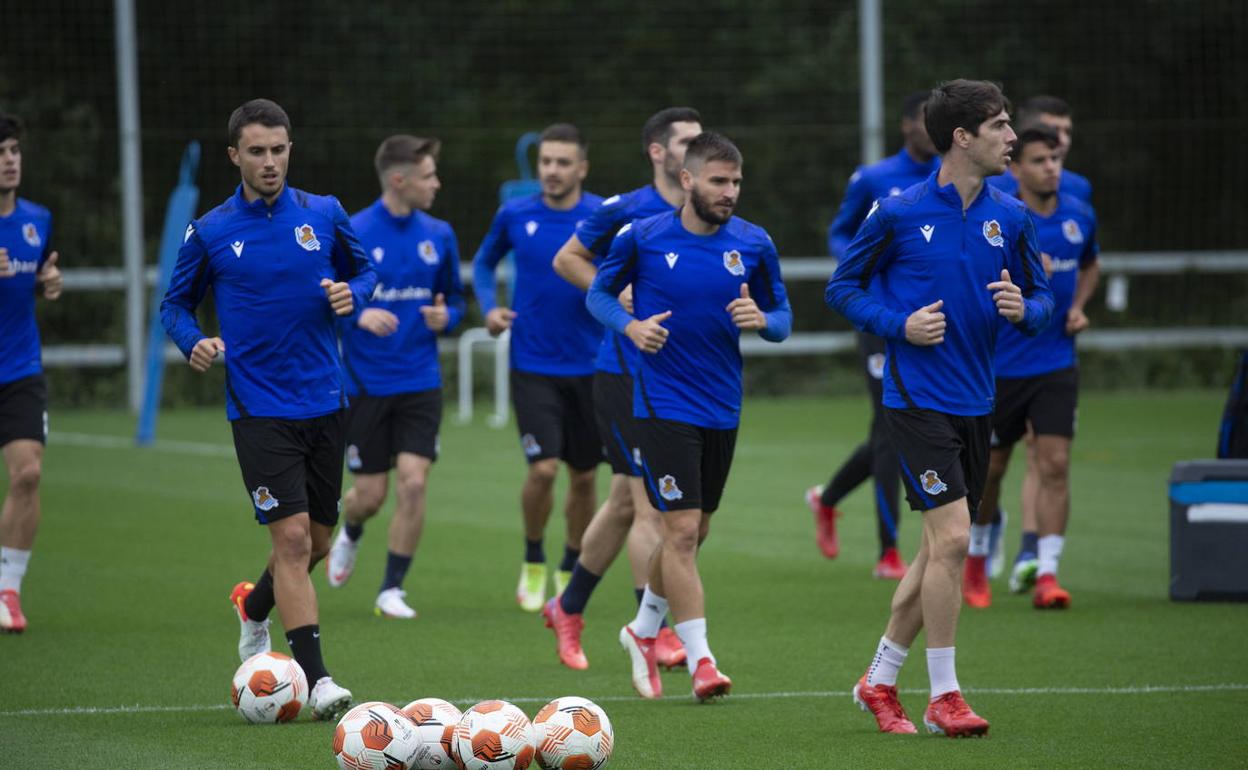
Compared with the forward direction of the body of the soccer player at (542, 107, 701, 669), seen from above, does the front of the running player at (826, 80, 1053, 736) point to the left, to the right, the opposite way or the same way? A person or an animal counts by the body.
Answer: the same way

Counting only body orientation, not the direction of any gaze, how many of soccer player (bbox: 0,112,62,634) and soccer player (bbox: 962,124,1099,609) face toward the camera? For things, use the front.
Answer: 2

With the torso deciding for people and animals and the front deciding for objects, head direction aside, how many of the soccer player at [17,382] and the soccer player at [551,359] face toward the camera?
2

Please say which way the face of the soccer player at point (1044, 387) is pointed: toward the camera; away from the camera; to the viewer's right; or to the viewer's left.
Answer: toward the camera

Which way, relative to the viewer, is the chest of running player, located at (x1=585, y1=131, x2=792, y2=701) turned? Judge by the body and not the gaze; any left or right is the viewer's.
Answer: facing the viewer and to the right of the viewer

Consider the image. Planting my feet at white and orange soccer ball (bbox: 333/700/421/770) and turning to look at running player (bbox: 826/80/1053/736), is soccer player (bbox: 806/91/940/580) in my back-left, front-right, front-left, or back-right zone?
front-left

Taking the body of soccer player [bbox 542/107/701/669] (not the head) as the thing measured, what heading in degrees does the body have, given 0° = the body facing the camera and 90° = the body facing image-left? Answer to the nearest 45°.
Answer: approximately 315°

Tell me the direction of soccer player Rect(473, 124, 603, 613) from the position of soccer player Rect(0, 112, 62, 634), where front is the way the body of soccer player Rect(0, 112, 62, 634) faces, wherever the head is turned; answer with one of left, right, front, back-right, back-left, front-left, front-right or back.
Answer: left

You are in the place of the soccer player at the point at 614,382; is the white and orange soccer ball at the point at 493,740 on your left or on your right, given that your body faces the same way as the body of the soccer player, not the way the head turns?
on your right

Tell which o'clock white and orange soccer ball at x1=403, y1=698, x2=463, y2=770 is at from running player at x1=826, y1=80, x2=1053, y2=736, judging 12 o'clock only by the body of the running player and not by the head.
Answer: The white and orange soccer ball is roughly at 3 o'clock from the running player.

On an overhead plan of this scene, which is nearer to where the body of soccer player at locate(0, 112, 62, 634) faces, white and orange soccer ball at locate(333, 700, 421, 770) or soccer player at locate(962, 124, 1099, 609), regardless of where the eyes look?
the white and orange soccer ball

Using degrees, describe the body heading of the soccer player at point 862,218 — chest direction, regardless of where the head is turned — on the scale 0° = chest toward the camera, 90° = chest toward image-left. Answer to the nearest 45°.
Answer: approximately 315°

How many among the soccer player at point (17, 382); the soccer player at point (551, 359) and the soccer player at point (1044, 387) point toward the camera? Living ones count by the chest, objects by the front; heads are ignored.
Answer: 3

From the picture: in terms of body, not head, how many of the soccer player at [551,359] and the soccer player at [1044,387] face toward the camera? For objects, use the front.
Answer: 2

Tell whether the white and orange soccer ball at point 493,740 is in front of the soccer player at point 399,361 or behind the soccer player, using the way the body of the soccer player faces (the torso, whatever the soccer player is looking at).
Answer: in front
